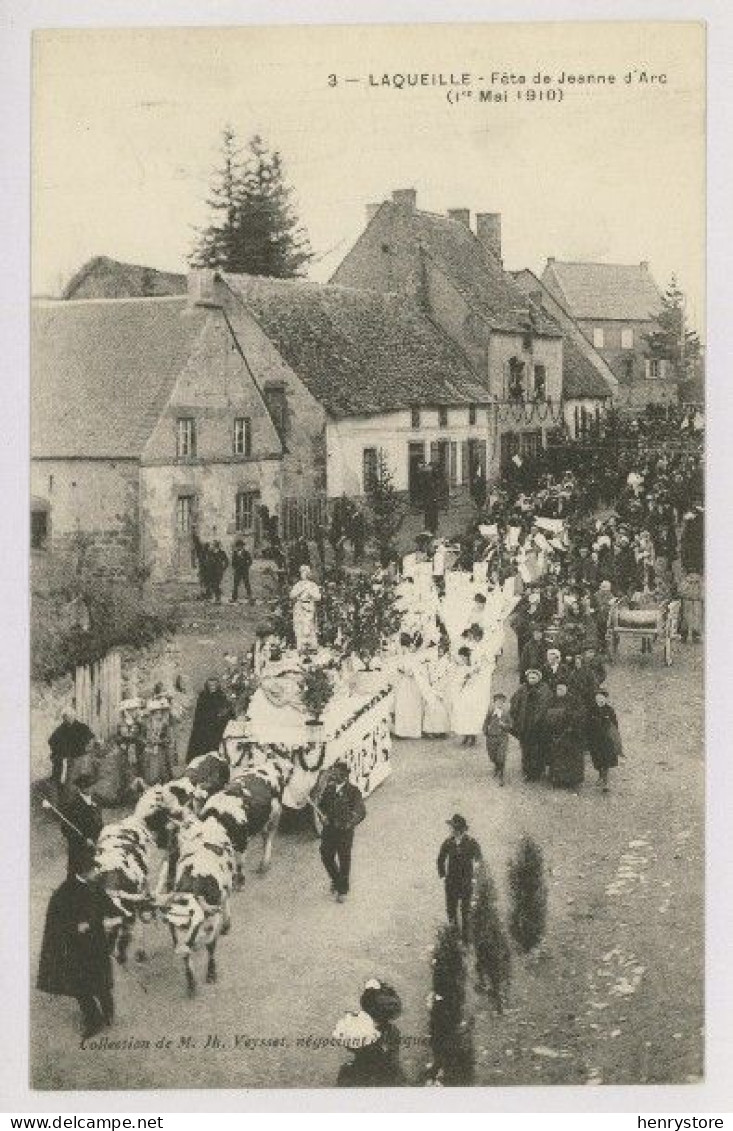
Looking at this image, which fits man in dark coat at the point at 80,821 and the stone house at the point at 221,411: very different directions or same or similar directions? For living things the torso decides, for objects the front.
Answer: same or similar directions

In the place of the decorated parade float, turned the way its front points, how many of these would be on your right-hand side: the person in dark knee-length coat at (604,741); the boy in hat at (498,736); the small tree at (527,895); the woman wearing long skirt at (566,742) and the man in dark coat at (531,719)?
0

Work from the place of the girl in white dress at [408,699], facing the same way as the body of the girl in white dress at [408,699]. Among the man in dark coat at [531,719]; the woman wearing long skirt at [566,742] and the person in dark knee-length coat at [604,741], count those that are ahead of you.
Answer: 0

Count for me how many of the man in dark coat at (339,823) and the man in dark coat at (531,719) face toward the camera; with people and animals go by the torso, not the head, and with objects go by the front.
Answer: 2

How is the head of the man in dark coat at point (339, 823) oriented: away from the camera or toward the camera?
toward the camera

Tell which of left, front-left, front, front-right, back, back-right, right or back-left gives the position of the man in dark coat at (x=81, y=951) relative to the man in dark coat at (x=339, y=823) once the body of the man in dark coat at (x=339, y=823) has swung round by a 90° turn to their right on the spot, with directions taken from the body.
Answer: front

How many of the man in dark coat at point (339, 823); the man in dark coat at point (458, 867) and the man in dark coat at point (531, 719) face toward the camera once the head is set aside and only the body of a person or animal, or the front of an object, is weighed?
3

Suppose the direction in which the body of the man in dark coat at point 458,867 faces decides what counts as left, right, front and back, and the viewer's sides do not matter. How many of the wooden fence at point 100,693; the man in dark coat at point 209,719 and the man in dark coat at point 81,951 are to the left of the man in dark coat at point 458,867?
0

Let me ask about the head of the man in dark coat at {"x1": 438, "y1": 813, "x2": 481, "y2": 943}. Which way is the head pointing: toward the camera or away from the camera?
toward the camera

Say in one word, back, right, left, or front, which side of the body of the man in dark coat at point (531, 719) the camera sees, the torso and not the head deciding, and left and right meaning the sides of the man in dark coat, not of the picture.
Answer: front

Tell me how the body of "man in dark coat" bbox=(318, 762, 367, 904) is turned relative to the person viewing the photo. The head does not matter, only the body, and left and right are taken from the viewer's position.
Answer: facing the viewer

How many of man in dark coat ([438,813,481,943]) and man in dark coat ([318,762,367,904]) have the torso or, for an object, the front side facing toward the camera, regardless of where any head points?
2

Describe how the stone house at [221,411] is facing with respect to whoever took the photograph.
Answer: facing the viewer and to the right of the viewer
